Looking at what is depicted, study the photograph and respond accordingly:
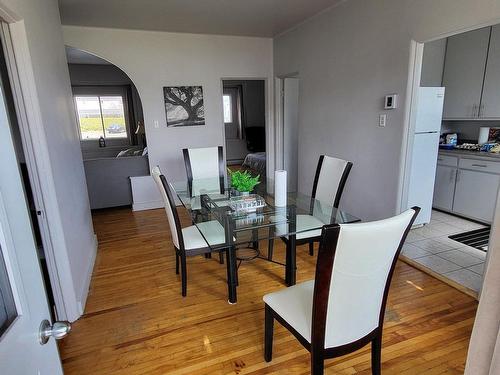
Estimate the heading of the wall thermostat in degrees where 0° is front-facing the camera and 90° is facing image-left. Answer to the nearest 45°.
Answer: approximately 45°

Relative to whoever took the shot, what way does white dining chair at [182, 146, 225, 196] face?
facing the viewer

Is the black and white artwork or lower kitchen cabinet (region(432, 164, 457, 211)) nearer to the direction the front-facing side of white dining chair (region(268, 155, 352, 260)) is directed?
the black and white artwork

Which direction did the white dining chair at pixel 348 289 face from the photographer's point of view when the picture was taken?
facing away from the viewer and to the left of the viewer

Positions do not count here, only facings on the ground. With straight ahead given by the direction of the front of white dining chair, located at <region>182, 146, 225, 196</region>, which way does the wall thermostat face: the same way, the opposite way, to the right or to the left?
to the right

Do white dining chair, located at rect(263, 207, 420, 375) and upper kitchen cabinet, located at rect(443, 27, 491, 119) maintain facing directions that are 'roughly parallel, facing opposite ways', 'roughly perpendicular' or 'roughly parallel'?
roughly perpendicular

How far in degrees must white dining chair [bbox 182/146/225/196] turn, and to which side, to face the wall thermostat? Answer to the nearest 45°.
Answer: approximately 45° to its left

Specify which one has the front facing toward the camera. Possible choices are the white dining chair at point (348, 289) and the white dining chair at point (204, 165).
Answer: the white dining chair at point (204, 165)

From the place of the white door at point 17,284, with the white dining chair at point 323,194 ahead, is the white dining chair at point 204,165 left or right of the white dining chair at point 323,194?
left

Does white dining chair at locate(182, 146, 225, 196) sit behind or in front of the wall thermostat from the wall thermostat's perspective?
in front

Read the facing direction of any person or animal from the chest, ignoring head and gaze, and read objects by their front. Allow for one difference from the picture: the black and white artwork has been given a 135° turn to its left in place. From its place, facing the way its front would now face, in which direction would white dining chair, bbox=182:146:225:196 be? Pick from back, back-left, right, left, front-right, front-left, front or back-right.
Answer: back-right

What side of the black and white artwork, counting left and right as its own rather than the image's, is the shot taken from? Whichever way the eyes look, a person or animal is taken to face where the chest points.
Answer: front

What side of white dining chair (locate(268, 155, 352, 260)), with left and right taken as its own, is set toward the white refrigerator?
back

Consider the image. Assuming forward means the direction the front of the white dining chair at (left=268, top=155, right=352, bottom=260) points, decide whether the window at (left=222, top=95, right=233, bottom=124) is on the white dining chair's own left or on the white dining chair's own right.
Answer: on the white dining chair's own right

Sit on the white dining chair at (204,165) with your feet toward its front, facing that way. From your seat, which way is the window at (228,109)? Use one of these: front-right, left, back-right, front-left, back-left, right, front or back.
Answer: back

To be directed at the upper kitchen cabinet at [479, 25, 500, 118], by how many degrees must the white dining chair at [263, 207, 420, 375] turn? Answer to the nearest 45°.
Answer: approximately 90° to its right

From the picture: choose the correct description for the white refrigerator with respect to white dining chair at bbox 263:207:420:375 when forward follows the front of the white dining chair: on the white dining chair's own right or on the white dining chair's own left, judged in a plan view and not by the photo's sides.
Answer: on the white dining chair's own right

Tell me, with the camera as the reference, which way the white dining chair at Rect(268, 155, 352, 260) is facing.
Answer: facing the viewer and to the left of the viewer
